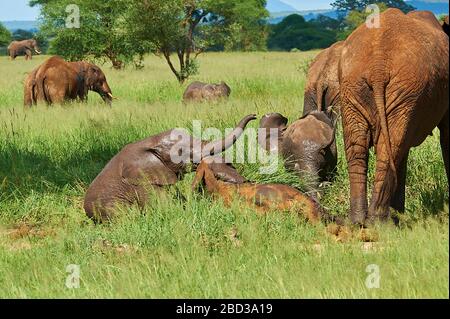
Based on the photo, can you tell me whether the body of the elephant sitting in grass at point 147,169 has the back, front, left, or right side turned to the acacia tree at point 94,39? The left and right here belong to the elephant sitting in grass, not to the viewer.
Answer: left

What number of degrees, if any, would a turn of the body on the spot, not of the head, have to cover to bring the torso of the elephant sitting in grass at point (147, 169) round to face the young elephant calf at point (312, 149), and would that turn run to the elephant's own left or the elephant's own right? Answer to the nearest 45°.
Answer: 0° — it already faces it

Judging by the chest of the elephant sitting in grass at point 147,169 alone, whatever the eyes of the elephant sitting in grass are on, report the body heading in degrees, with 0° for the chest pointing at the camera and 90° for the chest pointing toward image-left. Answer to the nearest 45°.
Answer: approximately 270°

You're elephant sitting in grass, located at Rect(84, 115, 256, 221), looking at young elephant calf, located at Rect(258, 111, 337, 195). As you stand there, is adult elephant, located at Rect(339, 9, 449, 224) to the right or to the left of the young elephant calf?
right

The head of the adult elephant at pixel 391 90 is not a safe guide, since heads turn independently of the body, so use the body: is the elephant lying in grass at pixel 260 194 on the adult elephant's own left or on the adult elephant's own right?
on the adult elephant's own left

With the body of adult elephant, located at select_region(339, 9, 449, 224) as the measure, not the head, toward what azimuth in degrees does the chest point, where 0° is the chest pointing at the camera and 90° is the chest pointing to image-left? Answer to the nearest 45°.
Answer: approximately 225°

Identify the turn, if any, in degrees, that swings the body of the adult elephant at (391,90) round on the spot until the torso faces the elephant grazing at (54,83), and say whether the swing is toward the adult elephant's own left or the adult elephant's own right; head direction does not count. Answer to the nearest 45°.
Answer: approximately 90° to the adult elephant's own left
